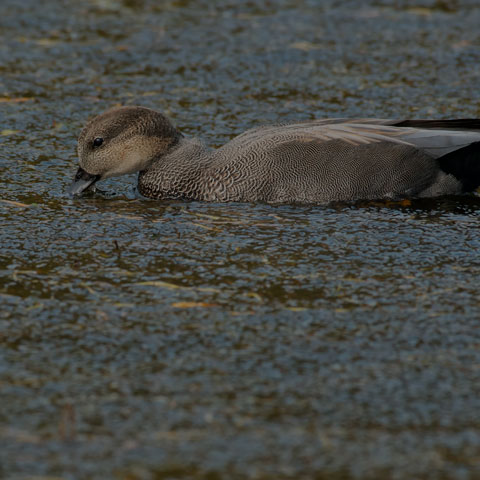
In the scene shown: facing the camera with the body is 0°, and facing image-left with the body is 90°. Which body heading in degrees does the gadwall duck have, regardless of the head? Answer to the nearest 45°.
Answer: approximately 90°
